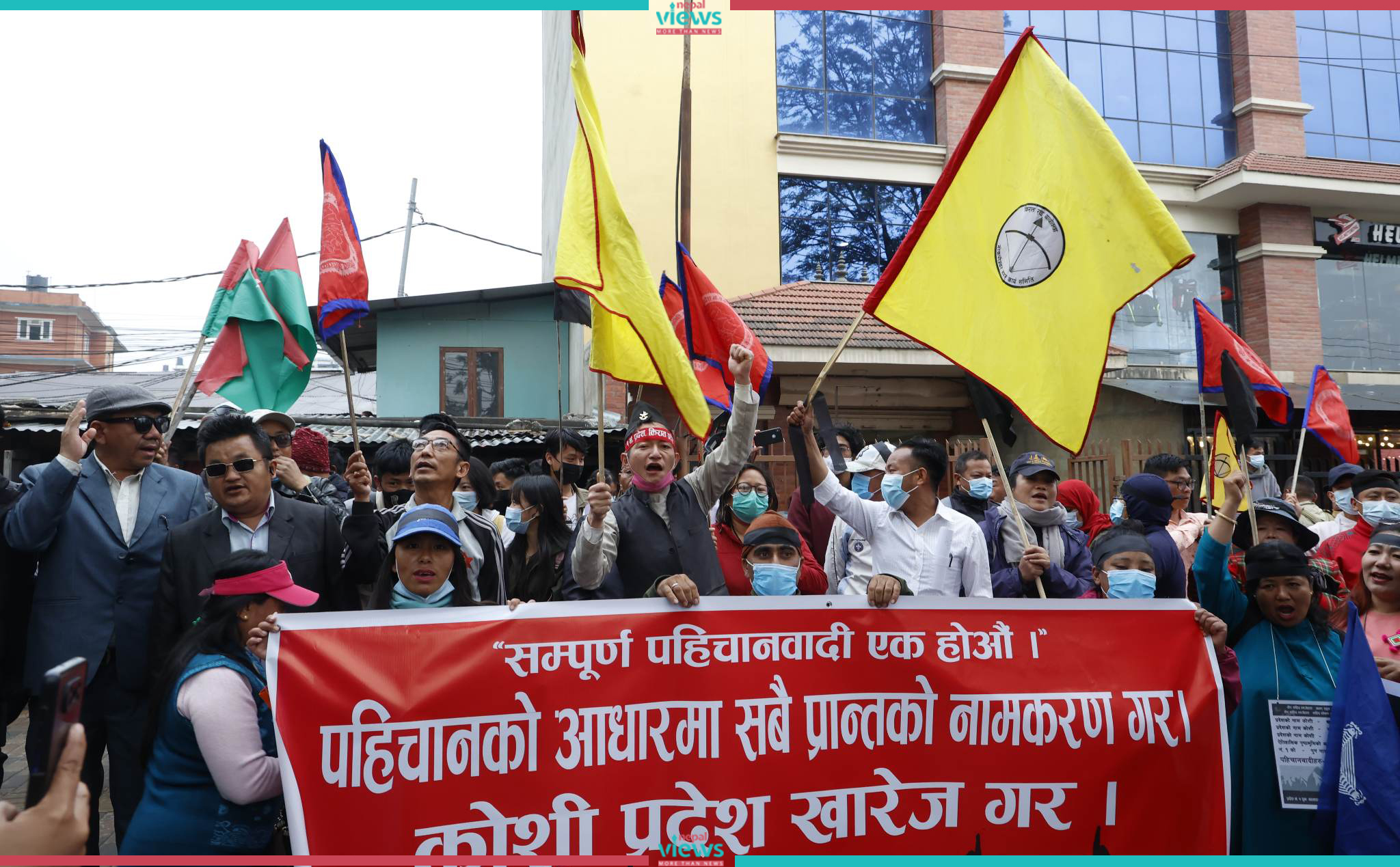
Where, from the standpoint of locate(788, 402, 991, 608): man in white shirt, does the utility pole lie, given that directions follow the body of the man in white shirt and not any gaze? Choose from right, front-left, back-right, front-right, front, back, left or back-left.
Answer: right

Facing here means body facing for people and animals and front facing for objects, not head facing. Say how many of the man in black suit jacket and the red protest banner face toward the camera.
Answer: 2

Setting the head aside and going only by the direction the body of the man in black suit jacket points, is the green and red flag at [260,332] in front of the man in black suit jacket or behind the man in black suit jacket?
behind

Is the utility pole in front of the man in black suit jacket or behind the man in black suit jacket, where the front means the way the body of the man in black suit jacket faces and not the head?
behind

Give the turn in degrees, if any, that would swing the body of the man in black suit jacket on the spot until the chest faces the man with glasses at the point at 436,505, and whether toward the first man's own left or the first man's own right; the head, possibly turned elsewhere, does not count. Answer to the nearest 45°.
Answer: approximately 90° to the first man's own left

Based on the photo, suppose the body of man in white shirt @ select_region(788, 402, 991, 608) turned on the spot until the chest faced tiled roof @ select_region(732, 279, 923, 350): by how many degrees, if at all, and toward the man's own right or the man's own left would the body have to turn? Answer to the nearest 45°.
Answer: approximately 135° to the man's own right

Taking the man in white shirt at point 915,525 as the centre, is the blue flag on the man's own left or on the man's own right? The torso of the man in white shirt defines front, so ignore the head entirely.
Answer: on the man's own left

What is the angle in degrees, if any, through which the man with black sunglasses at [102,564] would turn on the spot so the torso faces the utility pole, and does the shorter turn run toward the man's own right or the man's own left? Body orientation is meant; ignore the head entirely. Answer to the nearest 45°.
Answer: approximately 135° to the man's own left

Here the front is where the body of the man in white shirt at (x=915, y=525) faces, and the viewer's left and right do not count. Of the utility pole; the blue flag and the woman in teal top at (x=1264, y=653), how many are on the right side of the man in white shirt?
1
